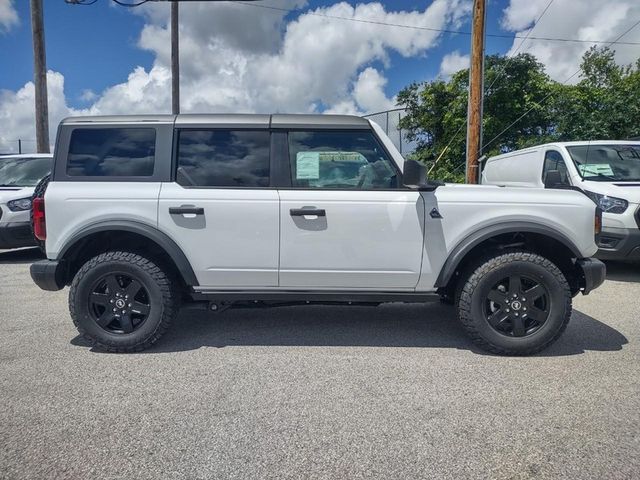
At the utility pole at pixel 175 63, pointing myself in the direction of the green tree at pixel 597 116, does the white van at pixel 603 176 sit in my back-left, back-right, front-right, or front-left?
front-right

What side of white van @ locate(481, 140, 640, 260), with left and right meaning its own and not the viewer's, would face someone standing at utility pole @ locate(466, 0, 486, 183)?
back

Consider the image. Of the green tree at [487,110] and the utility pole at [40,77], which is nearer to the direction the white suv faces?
the green tree

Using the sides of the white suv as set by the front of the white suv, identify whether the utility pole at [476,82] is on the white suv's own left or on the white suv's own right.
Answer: on the white suv's own left

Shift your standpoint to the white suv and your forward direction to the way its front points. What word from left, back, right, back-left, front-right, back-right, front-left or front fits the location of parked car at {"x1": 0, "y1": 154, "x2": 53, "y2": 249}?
back-left

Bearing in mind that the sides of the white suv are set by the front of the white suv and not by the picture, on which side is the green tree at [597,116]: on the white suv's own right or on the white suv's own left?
on the white suv's own left

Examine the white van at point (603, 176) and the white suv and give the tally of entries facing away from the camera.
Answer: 0

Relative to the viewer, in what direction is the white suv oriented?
to the viewer's right

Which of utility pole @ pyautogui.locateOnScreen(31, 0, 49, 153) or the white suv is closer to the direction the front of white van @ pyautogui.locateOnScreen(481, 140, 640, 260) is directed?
the white suv

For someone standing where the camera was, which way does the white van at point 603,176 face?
facing the viewer and to the right of the viewer

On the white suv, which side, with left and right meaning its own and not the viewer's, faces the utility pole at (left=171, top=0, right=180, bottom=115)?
left
